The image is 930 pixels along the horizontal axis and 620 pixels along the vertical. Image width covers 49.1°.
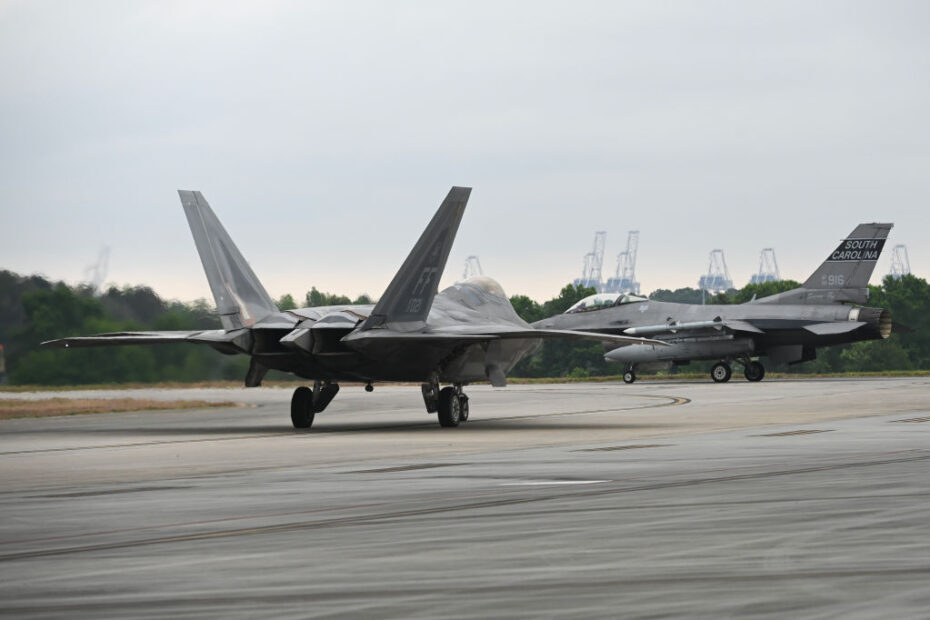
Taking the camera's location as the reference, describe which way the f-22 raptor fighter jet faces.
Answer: facing away from the viewer and to the right of the viewer
